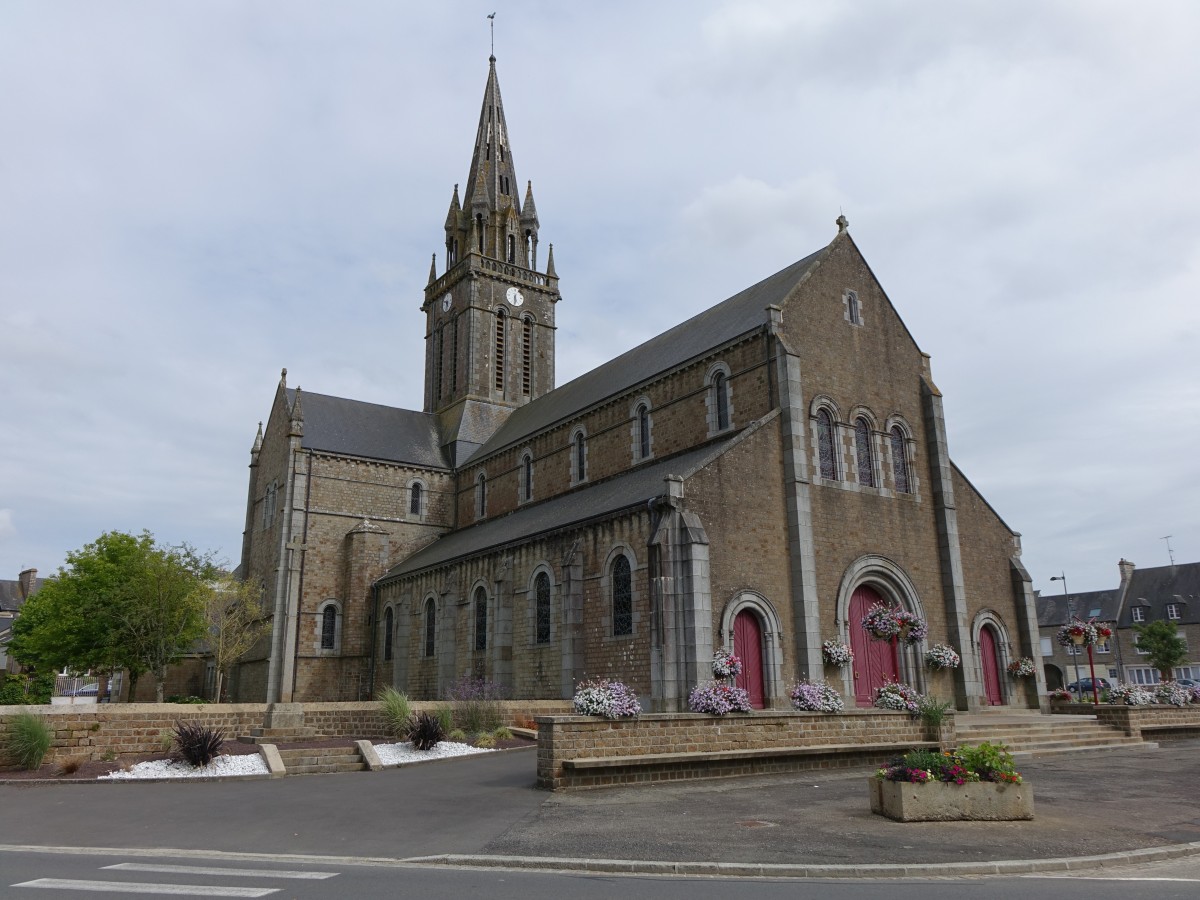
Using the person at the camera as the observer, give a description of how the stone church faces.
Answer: facing the viewer and to the right of the viewer

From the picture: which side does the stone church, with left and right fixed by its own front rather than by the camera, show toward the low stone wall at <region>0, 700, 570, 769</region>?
right

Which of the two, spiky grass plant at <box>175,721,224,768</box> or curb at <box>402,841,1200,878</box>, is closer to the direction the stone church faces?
the curb

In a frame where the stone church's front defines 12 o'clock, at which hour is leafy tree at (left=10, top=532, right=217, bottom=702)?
The leafy tree is roughly at 5 o'clock from the stone church.

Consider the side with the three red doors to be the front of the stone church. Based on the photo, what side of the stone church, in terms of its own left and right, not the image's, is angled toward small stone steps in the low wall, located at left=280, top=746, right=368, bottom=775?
right

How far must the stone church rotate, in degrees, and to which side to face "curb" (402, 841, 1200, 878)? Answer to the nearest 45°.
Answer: approximately 45° to its right
